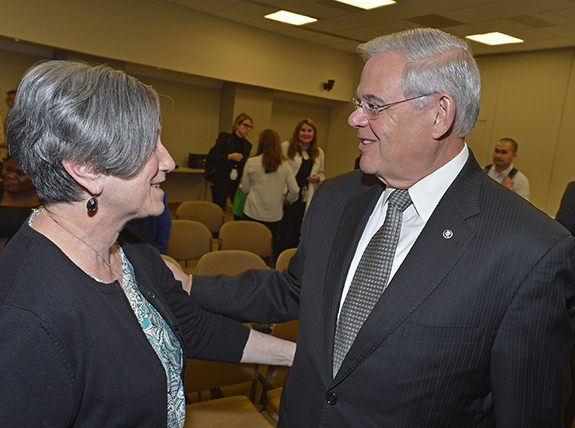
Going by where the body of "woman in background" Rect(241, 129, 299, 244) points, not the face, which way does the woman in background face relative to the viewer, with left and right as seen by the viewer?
facing away from the viewer

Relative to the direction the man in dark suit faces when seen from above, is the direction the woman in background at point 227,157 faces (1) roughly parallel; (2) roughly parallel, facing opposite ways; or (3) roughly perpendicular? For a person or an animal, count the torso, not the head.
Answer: roughly perpendicular

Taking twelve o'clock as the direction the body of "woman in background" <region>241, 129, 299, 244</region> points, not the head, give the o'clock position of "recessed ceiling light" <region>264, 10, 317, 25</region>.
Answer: The recessed ceiling light is roughly at 12 o'clock from the woman in background.

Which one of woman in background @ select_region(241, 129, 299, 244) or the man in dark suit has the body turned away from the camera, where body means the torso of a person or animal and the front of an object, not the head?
the woman in background

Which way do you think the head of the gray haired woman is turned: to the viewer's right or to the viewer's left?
to the viewer's right

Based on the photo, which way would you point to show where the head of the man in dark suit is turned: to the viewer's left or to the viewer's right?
to the viewer's left

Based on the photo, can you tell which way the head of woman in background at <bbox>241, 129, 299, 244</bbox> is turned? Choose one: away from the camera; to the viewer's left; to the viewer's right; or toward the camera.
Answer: away from the camera
